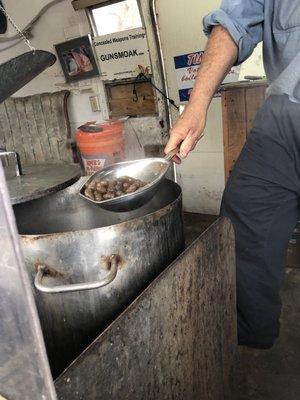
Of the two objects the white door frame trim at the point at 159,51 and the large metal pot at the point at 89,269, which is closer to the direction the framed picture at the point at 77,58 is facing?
the large metal pot

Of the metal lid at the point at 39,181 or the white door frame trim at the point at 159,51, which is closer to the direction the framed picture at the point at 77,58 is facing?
the metal lid

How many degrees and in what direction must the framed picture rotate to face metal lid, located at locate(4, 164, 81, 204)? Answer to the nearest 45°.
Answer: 0° — it already faces it

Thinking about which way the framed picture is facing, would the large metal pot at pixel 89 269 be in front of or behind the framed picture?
in front

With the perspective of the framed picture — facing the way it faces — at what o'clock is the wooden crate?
The wooden crate is roughly at 11 o'clock from the framed picture.

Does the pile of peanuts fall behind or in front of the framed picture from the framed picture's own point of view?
in front

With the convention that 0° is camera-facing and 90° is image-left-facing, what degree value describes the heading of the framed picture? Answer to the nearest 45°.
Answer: approximately 0°

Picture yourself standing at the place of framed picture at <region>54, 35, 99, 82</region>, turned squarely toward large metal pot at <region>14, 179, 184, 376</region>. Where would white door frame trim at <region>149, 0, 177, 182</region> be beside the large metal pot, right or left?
left
